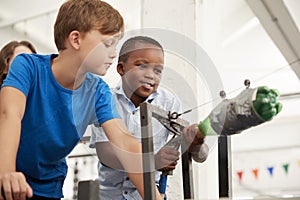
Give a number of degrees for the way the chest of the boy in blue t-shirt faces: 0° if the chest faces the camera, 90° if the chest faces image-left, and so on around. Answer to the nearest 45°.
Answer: approximately 315°

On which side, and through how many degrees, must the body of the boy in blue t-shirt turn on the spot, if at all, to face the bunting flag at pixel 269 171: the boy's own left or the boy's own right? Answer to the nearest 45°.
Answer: approximately 90° to the boy's own left

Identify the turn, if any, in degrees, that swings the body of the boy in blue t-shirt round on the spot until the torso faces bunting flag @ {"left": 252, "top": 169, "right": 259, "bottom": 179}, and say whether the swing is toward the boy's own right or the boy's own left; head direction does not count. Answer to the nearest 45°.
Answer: approximately 90° to the boy's own left
